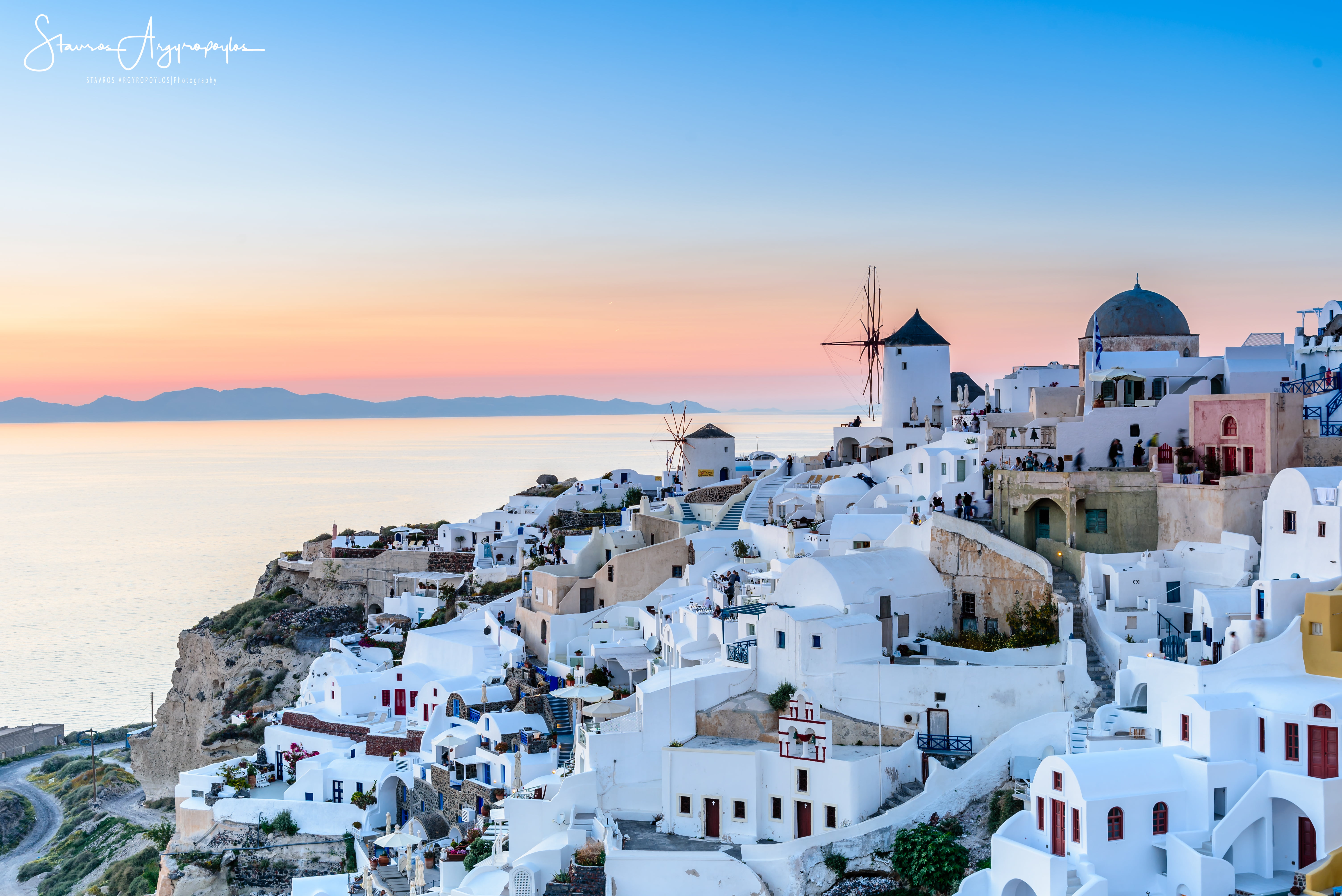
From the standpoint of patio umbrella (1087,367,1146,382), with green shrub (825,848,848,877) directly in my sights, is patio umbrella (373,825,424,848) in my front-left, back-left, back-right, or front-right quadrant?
front-right

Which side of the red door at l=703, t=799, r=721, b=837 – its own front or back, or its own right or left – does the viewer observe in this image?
front

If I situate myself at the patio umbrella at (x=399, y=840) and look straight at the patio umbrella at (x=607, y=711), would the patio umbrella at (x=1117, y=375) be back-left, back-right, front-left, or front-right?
front-left

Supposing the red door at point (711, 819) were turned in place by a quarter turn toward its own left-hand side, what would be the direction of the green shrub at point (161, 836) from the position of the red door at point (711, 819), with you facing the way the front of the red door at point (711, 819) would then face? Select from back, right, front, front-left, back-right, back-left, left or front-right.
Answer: back-left

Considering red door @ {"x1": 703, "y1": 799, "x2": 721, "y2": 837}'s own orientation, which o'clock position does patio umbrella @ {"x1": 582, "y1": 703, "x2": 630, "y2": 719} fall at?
The patio umbrella is roughly at 5 o'clock from the red door.

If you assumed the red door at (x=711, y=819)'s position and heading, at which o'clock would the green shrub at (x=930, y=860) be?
The green shrub is roughly at 10 o'clock from the red door.

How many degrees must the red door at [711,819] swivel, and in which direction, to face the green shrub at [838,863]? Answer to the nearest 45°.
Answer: approximately 45° to its left

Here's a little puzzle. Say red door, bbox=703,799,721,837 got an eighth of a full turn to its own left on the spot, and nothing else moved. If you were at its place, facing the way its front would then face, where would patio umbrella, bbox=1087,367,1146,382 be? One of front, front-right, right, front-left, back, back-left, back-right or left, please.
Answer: left
